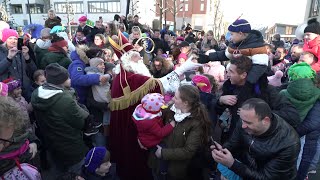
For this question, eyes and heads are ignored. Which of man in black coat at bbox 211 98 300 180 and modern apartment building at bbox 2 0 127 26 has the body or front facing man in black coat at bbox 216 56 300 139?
the modern apartment building

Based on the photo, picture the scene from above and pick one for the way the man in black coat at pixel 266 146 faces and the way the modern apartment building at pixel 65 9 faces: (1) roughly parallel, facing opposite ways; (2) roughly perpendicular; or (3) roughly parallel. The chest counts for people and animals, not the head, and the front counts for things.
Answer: roughly perpendicular

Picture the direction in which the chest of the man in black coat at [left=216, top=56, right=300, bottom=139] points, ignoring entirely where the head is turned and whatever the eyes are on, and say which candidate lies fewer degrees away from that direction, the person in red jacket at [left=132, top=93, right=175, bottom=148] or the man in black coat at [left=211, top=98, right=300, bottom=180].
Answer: the person in red jacket

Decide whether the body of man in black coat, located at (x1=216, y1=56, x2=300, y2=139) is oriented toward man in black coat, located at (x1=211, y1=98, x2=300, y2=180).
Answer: no

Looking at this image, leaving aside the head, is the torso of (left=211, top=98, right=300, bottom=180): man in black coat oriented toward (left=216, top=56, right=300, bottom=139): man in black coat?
no

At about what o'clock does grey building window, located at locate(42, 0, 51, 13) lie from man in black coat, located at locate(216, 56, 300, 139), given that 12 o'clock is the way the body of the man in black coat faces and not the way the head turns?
The grey building window is roughly at 3 o'clock from the man in black coat.

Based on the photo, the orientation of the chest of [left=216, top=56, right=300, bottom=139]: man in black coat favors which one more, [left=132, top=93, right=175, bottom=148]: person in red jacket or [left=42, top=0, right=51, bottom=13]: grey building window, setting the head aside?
the person in red jacket

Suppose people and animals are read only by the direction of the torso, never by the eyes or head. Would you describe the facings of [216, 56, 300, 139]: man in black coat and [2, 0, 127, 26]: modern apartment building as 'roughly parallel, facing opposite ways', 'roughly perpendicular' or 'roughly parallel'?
roughly perpendicular

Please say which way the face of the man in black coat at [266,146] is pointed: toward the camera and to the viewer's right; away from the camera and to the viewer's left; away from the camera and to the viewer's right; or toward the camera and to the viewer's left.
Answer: toward the camera and to the viewer's left

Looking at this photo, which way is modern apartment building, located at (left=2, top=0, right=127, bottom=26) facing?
toward the camera

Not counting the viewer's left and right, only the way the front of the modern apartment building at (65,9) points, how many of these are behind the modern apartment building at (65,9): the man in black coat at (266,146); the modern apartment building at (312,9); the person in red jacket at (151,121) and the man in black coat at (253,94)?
0

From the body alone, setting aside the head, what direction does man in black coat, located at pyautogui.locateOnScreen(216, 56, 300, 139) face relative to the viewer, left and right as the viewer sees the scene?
facing the viewer and to the left of the viewer

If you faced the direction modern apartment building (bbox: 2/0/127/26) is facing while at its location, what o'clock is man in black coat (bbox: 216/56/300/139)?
The man in black coat is roughly at 12 o'clock from the modern apartment building.

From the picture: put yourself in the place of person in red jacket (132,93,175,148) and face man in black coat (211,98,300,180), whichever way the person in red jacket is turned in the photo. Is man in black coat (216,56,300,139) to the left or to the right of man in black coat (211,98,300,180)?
left

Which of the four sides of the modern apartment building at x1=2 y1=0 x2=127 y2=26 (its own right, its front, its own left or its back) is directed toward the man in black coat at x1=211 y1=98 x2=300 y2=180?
front
